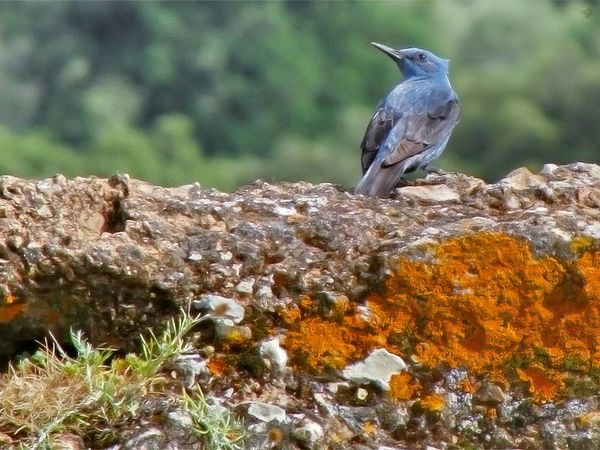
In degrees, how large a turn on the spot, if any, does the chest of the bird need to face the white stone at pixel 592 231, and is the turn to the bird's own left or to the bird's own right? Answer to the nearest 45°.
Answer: approximately 135° to the bird's own right
